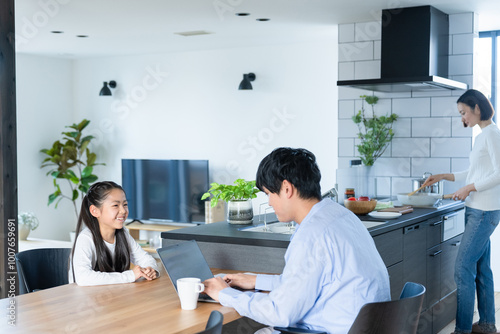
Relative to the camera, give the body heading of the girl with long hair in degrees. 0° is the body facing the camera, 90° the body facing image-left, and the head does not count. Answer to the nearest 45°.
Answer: approximately 315°

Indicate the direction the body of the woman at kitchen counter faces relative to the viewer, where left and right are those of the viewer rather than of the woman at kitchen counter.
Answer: facing to the left of the viewer

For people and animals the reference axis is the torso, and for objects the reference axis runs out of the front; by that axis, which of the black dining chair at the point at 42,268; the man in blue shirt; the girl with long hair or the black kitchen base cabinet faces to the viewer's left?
the man in blue shirt

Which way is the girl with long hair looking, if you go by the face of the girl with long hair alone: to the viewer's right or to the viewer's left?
to the viewer's right

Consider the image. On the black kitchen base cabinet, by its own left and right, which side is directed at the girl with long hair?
right

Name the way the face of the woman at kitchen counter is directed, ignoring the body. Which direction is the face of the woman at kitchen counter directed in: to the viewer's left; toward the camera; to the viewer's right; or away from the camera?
to the viewer's left

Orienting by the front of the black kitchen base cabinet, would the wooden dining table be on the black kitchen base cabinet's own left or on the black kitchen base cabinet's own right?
on the black kitchen base cabinet's own right

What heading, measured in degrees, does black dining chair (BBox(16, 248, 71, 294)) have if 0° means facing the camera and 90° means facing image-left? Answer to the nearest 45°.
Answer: approximately 315°

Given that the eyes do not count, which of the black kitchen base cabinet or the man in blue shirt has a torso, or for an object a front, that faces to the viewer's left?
the man in blue shirt

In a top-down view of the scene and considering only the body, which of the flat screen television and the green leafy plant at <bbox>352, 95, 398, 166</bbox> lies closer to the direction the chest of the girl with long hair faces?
the green leafy plant

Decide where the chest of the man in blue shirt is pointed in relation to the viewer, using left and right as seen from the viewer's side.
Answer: facing to the left of the viewer
